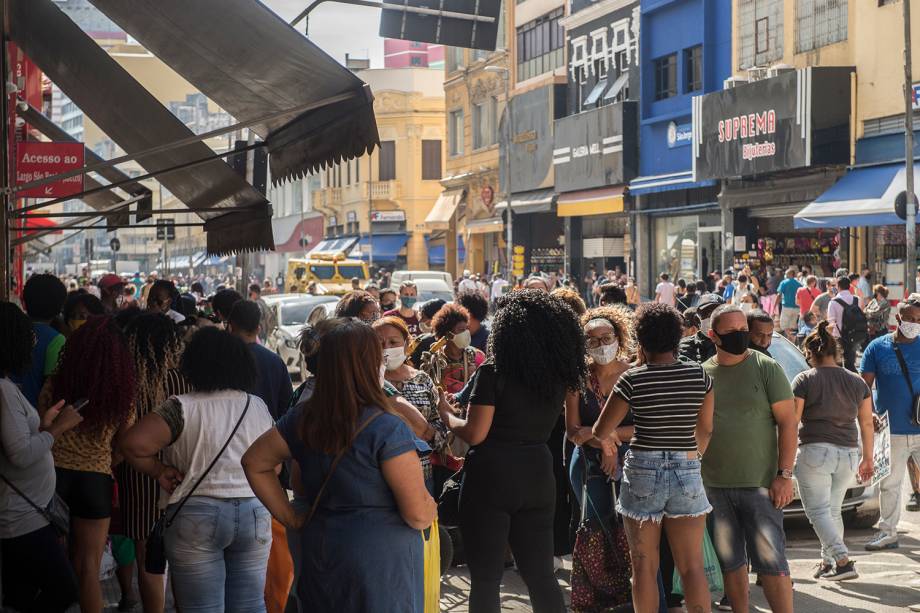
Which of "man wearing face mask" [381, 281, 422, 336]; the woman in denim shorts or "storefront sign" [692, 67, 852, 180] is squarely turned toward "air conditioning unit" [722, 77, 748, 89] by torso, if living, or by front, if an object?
the woman in denim shorts

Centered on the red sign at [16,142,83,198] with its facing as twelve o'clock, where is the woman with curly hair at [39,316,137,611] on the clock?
The woman with curly hair is roughly at 12 o'clock from the red sign.

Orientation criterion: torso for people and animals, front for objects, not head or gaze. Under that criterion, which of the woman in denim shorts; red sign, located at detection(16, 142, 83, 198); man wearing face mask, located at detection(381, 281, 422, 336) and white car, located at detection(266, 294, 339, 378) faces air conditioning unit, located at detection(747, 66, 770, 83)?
the woman in denim shorts

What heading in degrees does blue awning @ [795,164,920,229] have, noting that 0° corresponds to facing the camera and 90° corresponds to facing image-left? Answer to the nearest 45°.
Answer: approximately 45°

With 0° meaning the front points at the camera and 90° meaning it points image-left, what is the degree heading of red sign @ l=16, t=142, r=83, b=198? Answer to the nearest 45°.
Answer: approximately 0°

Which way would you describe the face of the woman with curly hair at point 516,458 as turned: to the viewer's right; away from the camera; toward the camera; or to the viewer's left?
away from the camera

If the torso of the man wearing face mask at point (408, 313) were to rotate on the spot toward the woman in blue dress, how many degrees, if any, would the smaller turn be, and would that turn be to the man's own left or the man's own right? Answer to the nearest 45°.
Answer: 0° — they already face them

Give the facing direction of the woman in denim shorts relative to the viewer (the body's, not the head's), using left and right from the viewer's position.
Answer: facing away from the viewer
